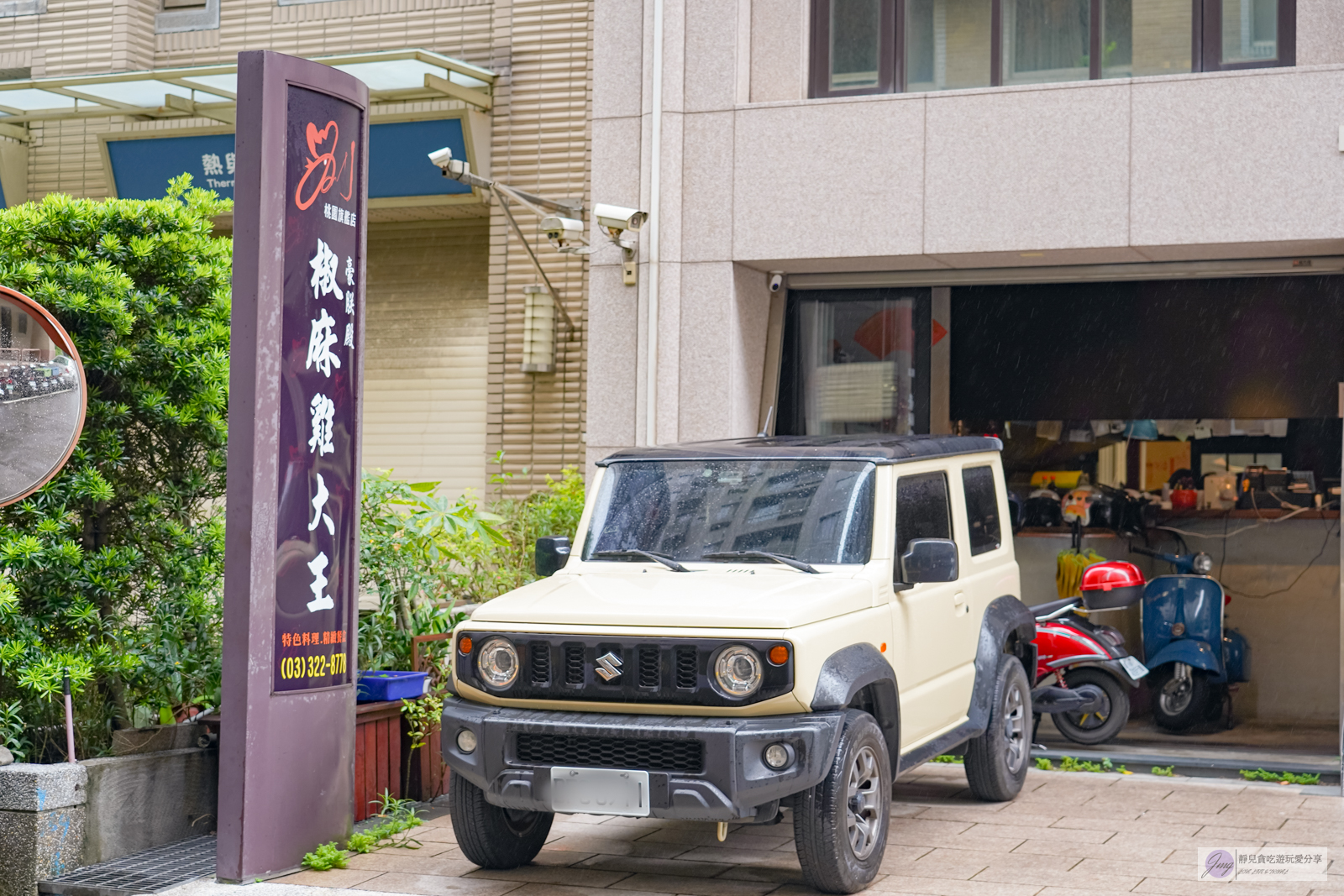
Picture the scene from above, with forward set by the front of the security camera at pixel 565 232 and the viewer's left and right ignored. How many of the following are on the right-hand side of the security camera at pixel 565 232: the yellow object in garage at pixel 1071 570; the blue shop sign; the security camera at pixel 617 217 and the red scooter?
1

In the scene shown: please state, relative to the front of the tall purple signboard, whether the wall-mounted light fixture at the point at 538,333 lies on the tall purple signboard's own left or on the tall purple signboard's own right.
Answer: on the tall purple signboard's own left

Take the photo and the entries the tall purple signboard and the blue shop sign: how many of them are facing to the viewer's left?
0

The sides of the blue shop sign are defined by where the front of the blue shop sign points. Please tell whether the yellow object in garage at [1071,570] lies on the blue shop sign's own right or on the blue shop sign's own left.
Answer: on the blue shop sign's own left

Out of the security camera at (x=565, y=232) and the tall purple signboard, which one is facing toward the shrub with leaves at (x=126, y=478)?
the security camera

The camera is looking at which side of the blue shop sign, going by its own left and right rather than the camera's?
front

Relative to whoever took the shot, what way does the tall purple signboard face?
facing the viewer and to the right of the viewer

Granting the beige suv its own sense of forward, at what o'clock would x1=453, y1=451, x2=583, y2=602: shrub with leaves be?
The shrub with leaves is roughly at 4 o'clock from the beige suv.

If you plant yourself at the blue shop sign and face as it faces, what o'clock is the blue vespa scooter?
The blue vespa scooter is roughly at 10 o'clock from the blue shop sign.

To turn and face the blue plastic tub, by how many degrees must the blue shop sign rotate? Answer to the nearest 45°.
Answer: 0° — it already faces it

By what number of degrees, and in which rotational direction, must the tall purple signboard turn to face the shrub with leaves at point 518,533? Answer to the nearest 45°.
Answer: approximately 90° to its left

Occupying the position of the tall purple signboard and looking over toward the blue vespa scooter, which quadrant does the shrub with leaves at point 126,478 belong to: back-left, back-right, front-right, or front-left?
back-left

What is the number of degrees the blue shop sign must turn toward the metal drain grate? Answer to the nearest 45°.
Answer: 0° — it already faces it
